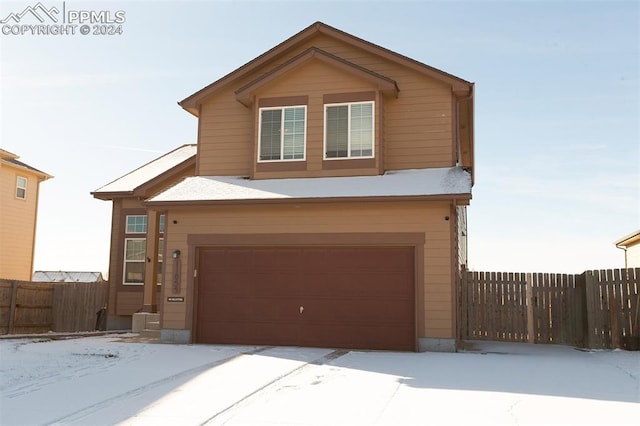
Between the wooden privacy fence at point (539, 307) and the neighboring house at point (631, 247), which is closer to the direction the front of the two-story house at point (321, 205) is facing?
the wooden privacy fence

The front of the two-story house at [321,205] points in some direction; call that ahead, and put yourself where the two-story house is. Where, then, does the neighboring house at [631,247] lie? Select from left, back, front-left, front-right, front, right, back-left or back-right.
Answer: back-left

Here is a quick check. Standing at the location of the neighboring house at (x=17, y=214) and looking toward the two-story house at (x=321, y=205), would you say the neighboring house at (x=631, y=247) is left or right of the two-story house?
left

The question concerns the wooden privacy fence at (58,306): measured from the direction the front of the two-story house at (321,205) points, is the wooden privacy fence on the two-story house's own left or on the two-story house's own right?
on the two-story house's own right

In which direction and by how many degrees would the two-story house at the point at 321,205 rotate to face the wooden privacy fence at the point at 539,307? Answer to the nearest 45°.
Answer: approximately 90° to its left

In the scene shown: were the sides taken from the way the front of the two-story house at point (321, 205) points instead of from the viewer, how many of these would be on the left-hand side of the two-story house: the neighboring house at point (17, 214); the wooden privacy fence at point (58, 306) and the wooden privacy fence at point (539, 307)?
1

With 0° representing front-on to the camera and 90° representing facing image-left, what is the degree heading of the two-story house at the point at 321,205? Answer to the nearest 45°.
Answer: approximately 0°
